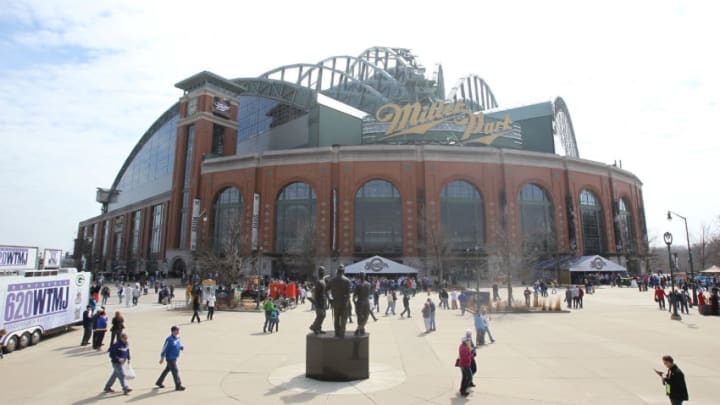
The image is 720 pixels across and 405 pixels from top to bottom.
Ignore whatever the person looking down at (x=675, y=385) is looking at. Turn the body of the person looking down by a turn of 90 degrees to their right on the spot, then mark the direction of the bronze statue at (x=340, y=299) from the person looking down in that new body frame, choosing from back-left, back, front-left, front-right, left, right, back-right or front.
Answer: left

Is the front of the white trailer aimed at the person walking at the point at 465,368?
no

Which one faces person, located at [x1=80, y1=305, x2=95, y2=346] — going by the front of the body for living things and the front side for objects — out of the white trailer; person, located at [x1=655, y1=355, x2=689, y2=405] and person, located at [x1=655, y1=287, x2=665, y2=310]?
person, located at [x1=655, y1=355, x2=689, y2=405]

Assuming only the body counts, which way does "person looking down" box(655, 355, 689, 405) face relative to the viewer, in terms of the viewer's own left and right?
facing to the left of the viewer

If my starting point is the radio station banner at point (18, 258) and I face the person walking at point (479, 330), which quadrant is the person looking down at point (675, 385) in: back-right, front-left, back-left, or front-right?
front-right
